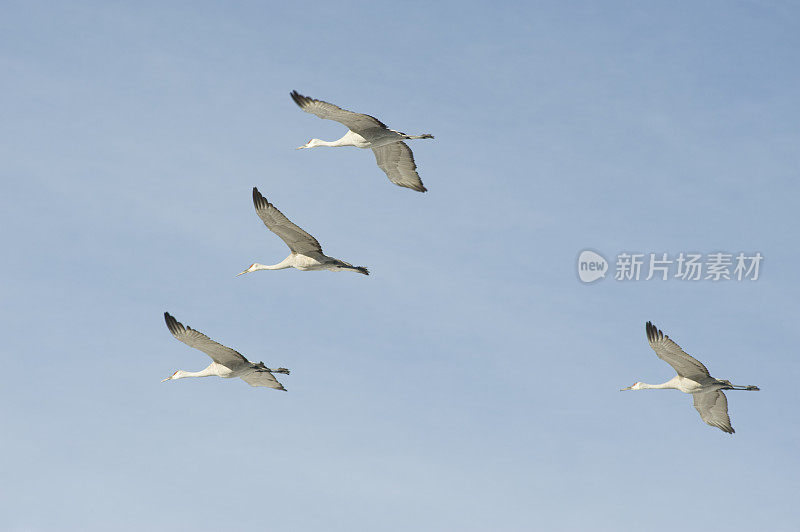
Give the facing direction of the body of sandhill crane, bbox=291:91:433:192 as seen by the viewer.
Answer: to the viewer's left

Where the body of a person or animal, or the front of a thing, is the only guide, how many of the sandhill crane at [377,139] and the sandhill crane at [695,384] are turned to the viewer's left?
2

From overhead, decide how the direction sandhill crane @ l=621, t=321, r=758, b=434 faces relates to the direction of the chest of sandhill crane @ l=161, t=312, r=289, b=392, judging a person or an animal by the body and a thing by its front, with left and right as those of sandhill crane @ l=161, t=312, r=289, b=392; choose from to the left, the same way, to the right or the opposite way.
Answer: the same way

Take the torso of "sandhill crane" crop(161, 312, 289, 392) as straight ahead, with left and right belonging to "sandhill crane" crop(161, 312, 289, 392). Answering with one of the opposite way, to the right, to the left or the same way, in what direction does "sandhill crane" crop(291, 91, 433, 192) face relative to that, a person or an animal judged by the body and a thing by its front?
the same way

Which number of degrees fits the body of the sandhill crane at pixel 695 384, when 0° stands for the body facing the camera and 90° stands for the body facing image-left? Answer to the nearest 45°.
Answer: approximately 90°

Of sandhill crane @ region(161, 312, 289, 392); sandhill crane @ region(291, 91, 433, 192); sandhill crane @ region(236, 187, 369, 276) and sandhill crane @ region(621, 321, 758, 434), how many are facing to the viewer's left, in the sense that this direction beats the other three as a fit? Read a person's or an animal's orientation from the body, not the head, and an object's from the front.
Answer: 4

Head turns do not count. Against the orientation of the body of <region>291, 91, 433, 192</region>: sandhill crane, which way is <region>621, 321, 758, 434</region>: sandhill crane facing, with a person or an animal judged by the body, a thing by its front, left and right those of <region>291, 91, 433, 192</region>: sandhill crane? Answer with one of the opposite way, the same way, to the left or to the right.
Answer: the same way

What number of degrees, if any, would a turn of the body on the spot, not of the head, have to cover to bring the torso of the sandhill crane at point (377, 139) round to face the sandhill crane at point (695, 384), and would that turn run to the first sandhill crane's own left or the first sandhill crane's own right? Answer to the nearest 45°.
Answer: approximately 180°

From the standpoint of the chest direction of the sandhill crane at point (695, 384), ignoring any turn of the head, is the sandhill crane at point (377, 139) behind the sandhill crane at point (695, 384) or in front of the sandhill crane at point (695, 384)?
in front

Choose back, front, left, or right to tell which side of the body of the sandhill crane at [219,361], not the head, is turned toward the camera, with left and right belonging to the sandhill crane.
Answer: left

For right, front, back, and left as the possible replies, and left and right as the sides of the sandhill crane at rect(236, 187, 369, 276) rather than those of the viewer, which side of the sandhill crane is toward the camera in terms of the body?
left
